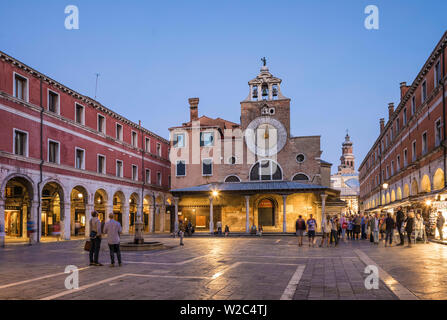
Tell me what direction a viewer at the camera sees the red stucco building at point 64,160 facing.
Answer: facing the viewer and to the right of the viewer

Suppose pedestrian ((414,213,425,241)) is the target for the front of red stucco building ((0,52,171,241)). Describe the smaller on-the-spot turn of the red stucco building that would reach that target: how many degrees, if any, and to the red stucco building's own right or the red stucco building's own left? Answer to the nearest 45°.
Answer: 0° — it already faces them

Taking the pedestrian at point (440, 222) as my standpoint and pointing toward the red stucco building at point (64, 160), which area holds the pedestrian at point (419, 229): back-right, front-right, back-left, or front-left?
front-left

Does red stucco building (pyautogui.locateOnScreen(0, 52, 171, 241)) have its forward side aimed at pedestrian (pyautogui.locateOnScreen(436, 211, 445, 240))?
yes
